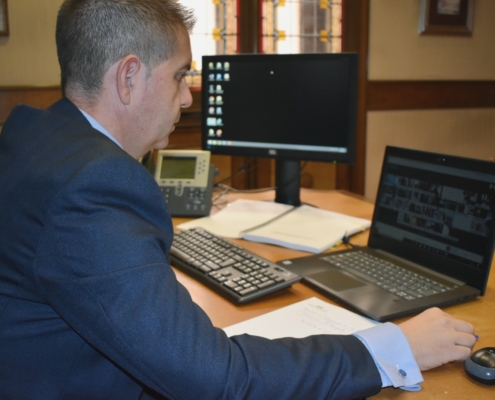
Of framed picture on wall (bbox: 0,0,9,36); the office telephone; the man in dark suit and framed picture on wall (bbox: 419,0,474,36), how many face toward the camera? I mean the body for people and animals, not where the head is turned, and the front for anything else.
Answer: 3

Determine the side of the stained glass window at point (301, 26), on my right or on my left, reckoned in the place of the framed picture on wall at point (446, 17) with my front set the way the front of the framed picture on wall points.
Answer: on my right

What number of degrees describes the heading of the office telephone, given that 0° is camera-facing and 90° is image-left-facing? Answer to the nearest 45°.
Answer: approximately 0°

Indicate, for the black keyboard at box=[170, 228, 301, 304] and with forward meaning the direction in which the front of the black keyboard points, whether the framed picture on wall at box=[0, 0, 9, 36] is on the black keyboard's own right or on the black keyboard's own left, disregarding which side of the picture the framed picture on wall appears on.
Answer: on the black keyboard's own right

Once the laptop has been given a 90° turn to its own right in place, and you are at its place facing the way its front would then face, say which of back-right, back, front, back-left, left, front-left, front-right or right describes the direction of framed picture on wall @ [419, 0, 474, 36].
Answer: front-right

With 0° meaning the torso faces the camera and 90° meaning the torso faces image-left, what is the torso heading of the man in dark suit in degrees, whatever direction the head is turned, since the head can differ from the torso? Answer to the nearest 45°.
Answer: approximately 225°

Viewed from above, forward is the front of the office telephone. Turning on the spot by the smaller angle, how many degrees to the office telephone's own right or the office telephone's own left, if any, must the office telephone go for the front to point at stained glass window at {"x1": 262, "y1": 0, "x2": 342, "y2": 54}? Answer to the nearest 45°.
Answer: approximately 180°
